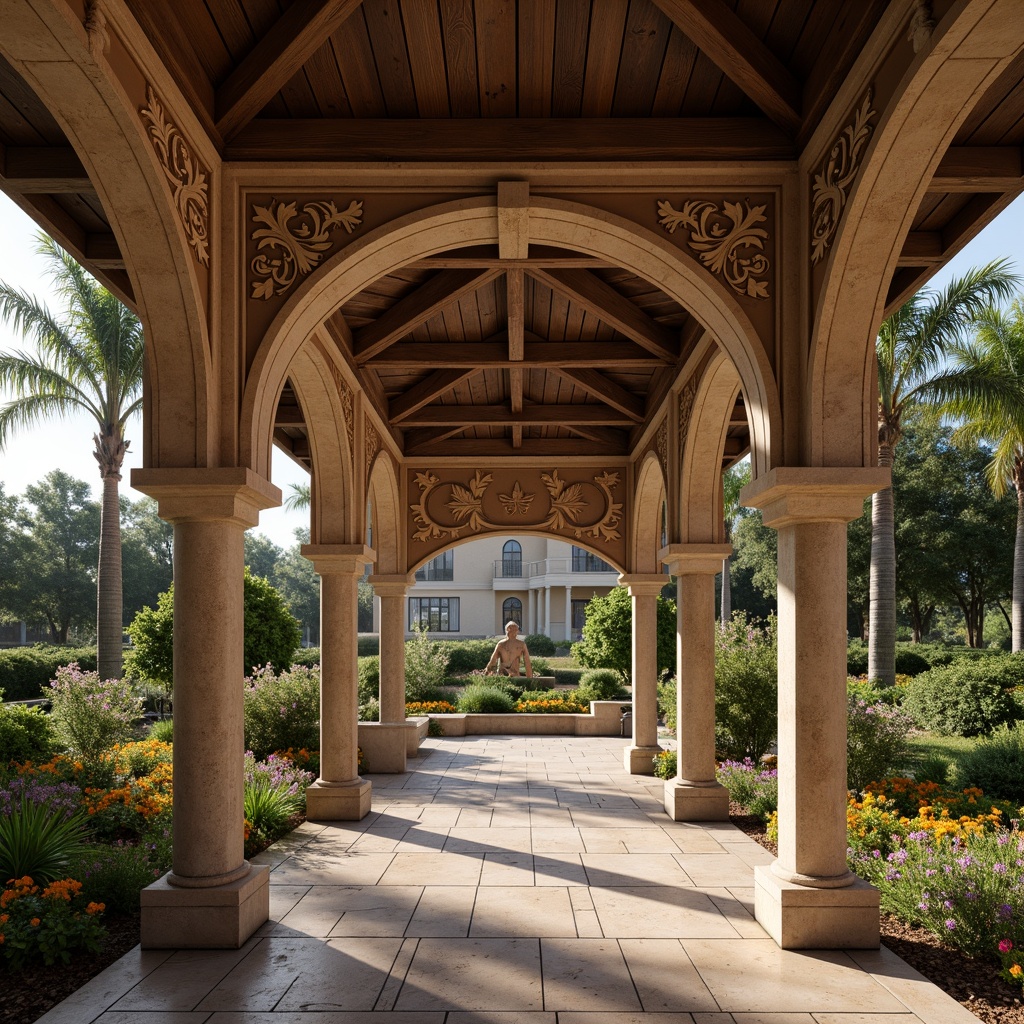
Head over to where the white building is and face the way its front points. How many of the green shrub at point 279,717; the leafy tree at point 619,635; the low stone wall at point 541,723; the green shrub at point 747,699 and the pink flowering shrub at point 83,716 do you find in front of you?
5

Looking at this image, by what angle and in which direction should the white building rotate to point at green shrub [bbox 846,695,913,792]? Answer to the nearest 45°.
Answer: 0° — it already faces it

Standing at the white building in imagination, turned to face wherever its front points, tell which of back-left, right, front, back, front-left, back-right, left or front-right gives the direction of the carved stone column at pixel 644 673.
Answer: front

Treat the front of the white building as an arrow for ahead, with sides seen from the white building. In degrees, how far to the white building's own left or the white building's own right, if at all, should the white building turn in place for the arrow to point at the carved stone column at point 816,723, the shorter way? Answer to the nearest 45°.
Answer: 0° — it already faces it

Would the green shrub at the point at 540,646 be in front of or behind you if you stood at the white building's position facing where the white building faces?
in front

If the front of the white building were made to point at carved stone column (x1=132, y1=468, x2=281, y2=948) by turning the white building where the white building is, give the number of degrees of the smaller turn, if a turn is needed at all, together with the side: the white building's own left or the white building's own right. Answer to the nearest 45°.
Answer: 0° — it already faces it

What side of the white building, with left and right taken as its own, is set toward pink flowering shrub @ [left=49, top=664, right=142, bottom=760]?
front

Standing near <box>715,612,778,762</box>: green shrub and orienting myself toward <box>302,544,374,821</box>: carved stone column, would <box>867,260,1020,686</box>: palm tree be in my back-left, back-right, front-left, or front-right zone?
back-right

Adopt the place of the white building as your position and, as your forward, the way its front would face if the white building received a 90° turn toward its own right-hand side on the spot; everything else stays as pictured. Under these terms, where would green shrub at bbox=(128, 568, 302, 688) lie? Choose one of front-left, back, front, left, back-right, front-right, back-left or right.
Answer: left

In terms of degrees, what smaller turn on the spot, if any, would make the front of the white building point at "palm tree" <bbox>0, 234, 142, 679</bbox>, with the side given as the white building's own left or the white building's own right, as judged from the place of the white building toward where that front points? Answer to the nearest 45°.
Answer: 0° — it already faces it

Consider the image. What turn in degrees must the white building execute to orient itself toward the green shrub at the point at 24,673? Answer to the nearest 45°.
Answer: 0° — it already faces it

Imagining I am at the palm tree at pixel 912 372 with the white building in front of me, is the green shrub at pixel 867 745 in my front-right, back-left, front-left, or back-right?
back-left

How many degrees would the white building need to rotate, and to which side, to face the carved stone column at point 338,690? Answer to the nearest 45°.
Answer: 0° — it already faces it

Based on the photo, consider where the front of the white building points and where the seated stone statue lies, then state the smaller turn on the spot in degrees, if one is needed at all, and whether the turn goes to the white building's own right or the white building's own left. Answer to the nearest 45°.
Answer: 0° — it already faces it

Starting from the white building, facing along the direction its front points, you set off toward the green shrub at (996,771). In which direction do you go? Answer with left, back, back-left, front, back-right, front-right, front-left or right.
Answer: front

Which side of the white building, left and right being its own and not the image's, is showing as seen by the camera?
front

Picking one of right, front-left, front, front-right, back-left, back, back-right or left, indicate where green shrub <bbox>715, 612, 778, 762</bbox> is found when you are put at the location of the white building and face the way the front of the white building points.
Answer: front
